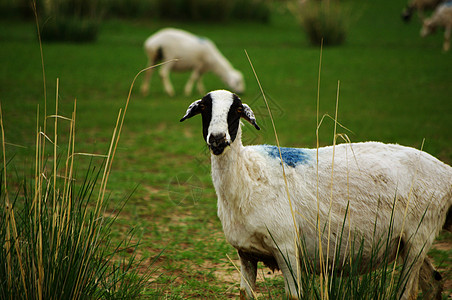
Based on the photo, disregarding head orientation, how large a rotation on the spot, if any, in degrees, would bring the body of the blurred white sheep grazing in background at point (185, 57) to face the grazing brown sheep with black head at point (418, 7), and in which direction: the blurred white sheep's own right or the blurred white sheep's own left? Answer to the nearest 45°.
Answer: approximately 45° to the blurred white sheep's own left

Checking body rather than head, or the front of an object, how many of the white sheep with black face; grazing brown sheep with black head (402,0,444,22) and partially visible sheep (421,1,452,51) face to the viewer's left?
3

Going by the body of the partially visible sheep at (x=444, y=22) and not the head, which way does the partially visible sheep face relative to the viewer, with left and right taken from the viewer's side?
facing to the left of the viewer

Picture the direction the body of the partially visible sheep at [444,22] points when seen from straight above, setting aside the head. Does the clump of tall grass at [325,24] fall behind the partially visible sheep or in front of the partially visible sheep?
in front

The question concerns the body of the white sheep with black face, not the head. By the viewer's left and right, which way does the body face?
facing to the left of the viewer

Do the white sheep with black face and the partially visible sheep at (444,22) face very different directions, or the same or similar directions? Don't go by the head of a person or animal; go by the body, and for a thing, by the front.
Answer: same or similar directions

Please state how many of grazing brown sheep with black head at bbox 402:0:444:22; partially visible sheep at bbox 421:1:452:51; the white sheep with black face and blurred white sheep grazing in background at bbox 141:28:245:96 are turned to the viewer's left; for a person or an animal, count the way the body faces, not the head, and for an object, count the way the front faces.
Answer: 3

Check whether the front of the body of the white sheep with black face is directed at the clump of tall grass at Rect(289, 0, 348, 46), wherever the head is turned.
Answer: no

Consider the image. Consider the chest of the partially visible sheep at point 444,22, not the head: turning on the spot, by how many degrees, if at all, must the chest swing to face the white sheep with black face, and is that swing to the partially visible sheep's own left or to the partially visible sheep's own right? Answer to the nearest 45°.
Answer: approximately 90° to the partially visible sheep's own left

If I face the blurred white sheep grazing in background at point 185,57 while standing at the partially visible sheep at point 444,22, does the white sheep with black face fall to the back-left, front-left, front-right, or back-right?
front-left

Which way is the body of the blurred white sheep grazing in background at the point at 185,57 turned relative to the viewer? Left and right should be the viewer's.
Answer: facing to the right of the viewer

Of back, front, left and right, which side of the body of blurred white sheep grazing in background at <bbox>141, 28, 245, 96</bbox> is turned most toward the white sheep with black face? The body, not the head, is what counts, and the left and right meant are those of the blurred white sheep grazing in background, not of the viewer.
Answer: right

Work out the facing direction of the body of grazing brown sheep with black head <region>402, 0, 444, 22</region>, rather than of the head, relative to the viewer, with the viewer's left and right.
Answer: facing to the left of the viewer

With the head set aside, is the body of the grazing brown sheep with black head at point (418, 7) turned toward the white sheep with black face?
no

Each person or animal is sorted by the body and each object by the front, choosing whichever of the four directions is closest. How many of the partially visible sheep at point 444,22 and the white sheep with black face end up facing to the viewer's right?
0

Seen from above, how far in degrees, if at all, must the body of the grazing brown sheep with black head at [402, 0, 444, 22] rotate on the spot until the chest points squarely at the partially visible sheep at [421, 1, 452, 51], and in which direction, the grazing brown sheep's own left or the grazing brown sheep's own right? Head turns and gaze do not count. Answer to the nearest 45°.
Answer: approximately 90° to the grazing brown sheep's own left

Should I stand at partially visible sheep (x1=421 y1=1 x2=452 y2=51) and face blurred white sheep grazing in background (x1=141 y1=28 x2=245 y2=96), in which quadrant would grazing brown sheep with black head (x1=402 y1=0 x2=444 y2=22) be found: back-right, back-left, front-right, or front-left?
back-right

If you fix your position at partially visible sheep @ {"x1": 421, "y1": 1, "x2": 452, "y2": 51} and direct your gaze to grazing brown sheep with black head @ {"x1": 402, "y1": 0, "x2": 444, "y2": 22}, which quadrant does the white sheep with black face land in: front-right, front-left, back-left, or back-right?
back-left

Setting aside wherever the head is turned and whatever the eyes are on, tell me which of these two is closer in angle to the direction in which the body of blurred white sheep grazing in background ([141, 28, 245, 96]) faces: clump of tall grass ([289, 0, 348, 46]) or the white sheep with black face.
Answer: the clump of tall grass

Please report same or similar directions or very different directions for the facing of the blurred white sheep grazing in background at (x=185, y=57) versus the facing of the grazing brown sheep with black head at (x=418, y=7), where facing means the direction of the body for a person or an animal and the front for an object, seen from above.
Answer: very different directions

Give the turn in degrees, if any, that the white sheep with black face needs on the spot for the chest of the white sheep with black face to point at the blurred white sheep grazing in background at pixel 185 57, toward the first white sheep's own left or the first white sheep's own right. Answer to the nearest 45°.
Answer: approximately 90° to the first white sheep's own right
